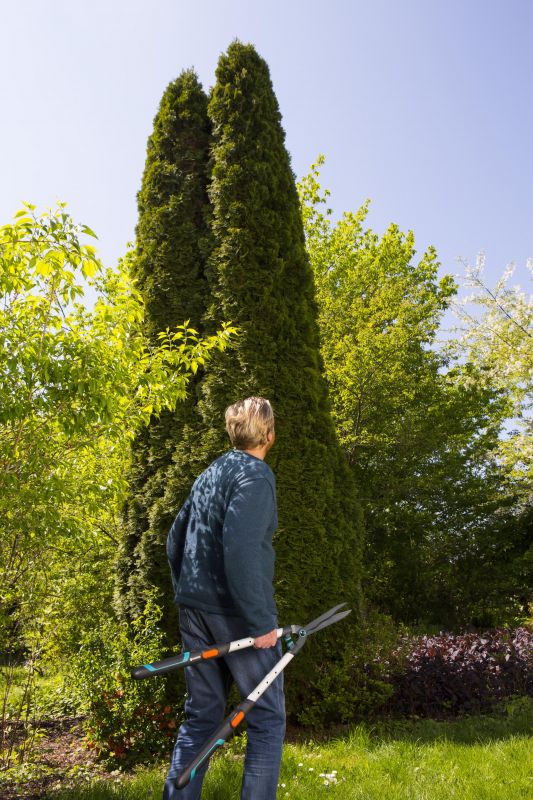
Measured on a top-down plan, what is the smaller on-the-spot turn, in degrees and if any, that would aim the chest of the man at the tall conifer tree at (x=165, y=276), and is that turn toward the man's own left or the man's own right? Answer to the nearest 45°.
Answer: approximately 45° to the man's own left

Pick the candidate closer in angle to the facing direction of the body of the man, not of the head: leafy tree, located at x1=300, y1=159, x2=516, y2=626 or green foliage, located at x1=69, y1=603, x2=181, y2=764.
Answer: the leafy tree

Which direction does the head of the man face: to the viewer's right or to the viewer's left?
to the viewer's right

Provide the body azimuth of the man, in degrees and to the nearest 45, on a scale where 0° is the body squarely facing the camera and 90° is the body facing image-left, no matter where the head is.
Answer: approximately 225°

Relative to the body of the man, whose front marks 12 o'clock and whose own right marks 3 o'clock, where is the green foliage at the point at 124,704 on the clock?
The green foliage is roughly at 10 o'clock from the man.

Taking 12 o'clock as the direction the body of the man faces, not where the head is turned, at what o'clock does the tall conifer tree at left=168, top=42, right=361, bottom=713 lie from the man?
The tall conifer tree is roughly at 11 o'clock from the man.

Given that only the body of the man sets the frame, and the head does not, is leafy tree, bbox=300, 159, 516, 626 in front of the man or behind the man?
in front

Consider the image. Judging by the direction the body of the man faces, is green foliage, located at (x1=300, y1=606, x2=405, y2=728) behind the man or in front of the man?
in front
